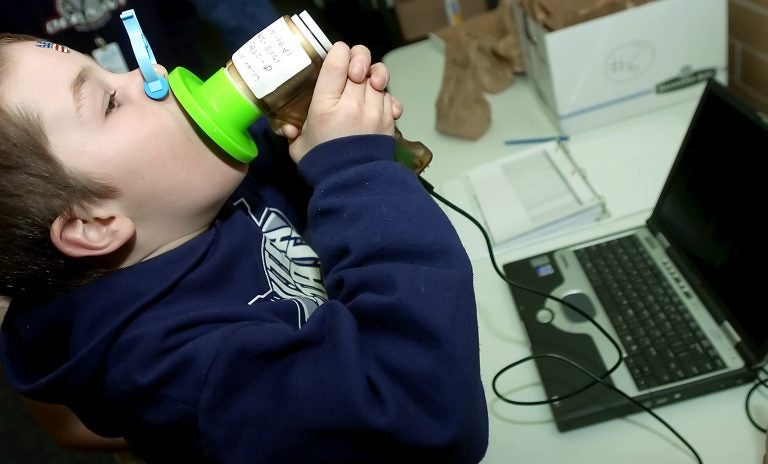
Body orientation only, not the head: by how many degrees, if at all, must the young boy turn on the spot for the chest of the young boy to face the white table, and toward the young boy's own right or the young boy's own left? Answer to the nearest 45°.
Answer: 0° — they already face it

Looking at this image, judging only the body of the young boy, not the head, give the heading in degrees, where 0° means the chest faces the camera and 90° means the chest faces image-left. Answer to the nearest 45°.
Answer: approximately 270°

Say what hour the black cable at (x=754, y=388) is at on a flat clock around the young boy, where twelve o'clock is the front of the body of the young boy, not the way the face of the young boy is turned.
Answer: The black cable is roughly at 1 o'clock from the young boy.

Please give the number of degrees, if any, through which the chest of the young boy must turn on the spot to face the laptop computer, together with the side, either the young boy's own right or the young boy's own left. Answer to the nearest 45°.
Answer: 0° — they already face it

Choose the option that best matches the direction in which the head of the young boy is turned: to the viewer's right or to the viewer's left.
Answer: to the viewer's right
